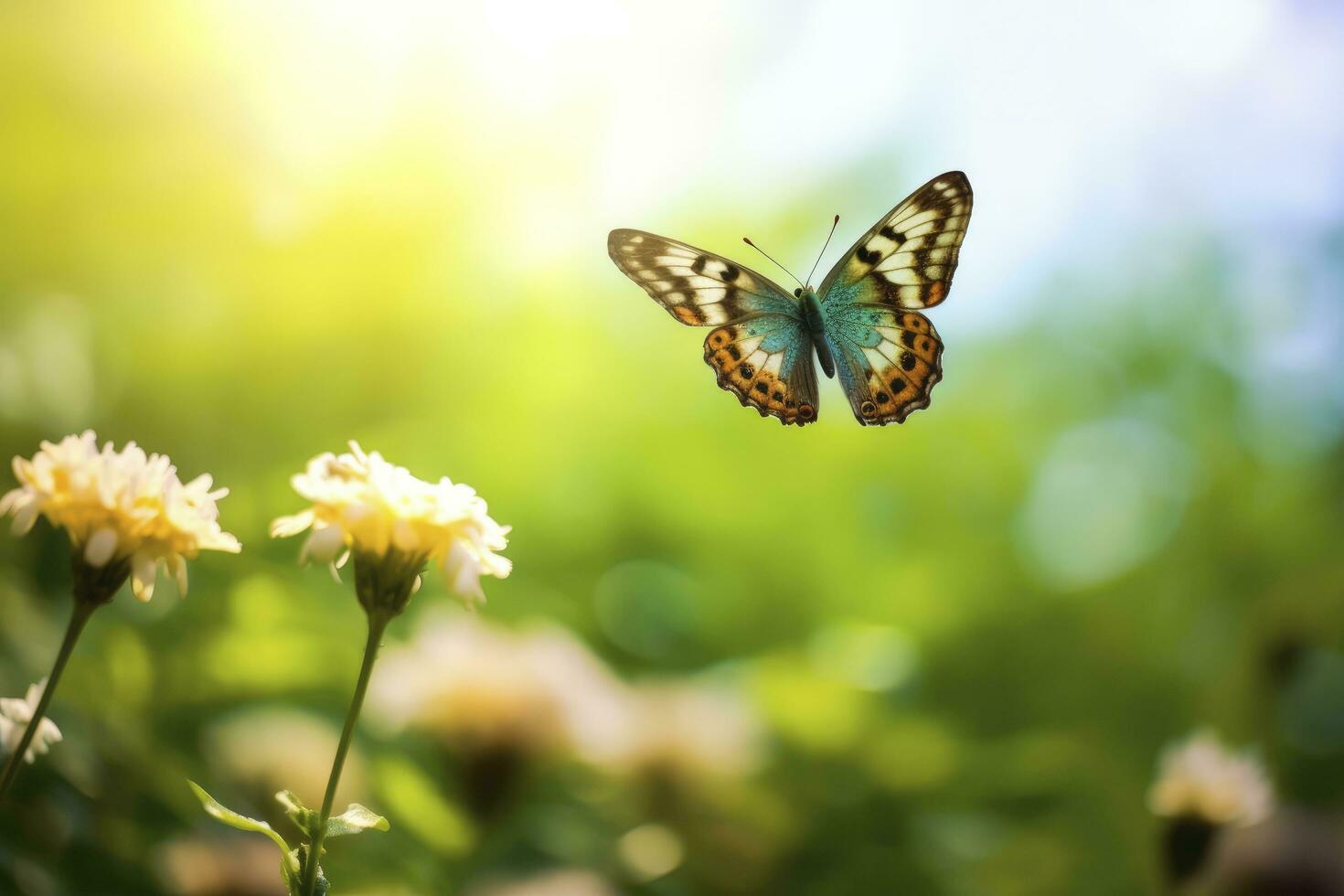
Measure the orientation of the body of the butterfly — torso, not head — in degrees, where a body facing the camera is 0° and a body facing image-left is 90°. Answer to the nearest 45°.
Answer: approximately 180°
